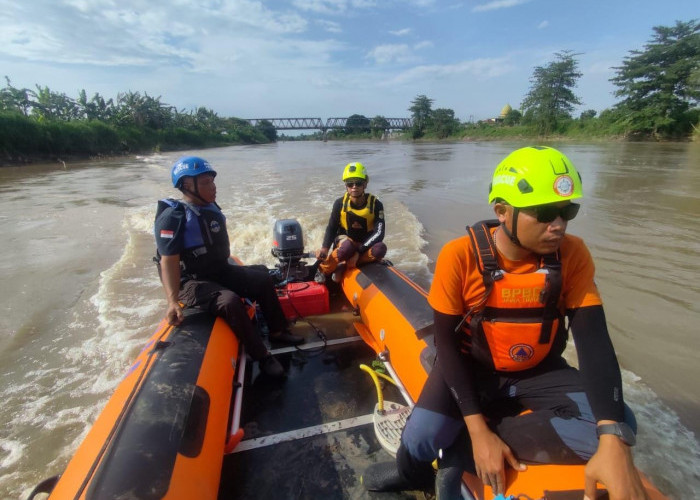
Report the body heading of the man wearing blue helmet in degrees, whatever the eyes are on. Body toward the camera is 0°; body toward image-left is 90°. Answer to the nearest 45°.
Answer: approximately 315°

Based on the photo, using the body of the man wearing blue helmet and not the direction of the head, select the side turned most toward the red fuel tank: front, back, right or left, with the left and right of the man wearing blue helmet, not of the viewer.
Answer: left

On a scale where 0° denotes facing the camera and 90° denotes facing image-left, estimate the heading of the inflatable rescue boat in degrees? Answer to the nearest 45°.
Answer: approximately 0°
